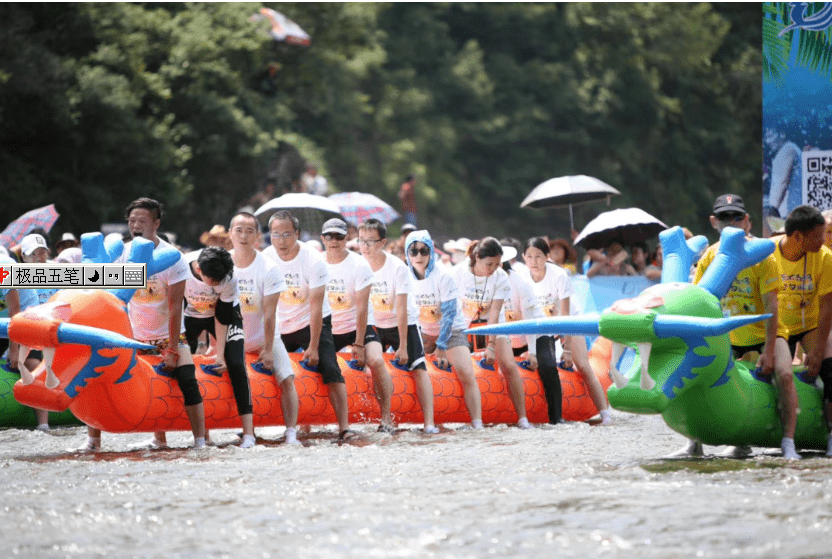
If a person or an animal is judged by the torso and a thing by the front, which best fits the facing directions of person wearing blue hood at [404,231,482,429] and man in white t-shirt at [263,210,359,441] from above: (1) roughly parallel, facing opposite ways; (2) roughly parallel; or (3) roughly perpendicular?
roughly parallel

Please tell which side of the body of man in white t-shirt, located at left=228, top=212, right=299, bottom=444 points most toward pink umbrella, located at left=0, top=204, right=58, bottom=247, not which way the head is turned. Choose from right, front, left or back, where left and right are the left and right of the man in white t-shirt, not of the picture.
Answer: right

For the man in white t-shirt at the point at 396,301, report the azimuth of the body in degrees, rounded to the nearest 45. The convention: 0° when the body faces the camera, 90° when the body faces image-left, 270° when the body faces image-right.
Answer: approximately 45°

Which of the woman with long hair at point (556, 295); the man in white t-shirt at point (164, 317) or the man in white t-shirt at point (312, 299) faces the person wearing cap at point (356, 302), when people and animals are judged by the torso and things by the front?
the woman with long hair

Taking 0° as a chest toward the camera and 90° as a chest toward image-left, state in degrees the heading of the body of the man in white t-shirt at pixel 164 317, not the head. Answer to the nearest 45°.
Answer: approximately 45°

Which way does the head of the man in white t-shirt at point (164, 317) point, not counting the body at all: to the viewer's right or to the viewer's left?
to the viewer's left

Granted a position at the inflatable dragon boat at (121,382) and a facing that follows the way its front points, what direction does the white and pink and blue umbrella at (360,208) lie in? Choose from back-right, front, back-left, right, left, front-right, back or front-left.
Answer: right

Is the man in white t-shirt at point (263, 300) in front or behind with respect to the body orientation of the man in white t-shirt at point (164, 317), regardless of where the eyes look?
behind

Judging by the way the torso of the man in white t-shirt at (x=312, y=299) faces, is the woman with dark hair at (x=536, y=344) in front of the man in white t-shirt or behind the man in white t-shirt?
behind

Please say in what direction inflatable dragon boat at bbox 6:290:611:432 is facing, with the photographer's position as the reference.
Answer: facing to the left of the viewer

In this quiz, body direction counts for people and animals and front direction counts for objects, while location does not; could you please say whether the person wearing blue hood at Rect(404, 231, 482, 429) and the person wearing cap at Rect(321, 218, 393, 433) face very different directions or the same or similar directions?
same or similar directions

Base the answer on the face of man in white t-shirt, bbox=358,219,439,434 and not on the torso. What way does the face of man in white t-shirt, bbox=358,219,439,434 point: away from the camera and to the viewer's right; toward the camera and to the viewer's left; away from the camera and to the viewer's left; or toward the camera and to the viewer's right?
toward the camera and to the viewer's left

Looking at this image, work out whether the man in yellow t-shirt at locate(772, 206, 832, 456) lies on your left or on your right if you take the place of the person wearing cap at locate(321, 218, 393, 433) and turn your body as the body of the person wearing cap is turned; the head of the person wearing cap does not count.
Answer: on your left

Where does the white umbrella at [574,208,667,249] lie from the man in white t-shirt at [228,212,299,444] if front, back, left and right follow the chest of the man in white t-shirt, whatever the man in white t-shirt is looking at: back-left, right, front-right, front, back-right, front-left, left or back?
back
